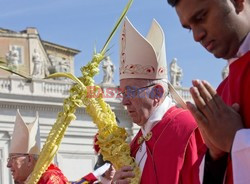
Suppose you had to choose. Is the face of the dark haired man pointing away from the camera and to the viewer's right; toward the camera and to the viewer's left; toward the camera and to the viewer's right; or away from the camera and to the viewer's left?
toward the camera and to the viewer's left

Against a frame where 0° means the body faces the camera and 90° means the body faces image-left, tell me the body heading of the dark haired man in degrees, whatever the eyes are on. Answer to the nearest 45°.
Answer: approximately 45°
